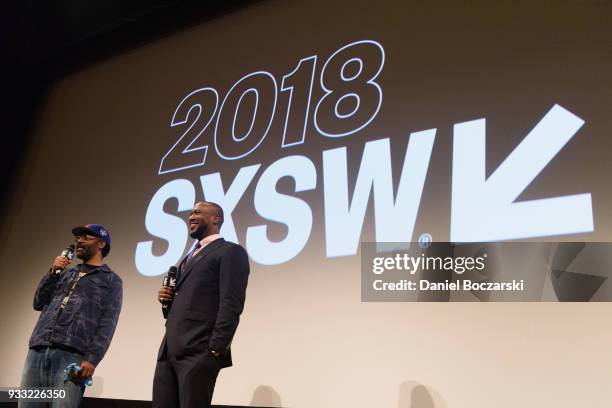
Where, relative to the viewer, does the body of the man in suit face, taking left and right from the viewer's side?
facing the viewer and to the left of the viewer

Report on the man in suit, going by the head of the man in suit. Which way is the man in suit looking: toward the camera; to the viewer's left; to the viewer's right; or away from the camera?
to the viewer's left

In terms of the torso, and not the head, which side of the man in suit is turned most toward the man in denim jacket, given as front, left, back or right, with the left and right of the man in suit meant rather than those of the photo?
right

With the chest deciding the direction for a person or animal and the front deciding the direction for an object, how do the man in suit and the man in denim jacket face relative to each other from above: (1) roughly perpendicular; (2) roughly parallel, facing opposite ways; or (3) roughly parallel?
roughly parallel

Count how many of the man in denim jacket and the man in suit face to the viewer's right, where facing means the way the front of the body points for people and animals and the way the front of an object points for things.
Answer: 0

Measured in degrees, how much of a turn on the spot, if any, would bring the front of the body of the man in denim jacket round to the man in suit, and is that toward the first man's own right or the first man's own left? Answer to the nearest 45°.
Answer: approximately 90° to the first man's own left

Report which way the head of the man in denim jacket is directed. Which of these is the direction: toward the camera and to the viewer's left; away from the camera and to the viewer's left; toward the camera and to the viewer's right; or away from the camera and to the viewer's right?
toward the camera and to the viewer's left
